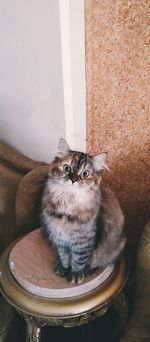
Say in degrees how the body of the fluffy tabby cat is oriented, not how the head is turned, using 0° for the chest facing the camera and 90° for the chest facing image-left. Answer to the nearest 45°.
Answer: approximately 45°
